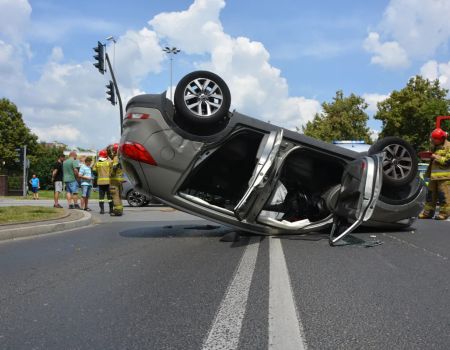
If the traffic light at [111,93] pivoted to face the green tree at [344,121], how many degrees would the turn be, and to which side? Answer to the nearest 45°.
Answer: approximately 135° to its right

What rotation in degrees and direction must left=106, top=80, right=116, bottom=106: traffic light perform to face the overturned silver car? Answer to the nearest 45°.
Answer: approximately 90° to its left

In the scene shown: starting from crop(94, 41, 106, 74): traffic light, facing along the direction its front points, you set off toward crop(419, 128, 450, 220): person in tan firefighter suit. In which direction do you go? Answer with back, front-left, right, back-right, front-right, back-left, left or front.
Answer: back-left

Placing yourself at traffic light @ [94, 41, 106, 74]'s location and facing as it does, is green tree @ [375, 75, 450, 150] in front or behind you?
behind

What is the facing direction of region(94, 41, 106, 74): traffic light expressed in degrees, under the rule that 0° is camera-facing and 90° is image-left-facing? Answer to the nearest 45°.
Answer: approximately 90°

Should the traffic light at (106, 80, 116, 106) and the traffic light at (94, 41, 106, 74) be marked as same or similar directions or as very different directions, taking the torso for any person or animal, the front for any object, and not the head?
same or similar directions

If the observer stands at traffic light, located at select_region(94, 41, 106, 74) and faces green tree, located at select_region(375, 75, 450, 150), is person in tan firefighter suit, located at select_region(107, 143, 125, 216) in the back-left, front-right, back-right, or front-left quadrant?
back-right
